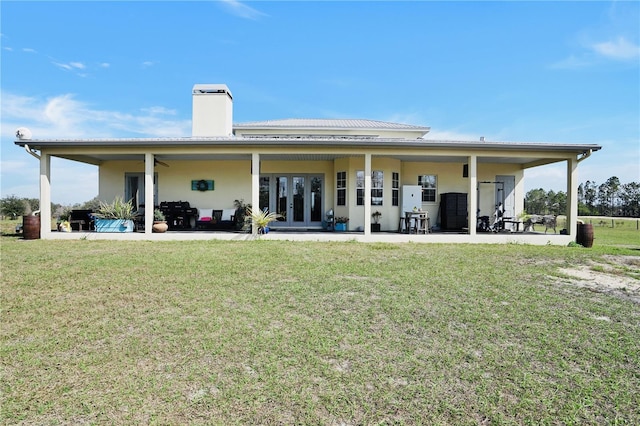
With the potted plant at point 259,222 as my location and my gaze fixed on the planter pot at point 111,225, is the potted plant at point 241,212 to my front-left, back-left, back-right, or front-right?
front-right

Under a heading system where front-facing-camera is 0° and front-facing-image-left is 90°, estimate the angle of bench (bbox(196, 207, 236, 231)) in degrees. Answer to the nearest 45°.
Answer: approximately 0°

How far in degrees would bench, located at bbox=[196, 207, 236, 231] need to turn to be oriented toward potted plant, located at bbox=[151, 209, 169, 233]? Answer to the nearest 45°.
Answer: approximately 45° to its right

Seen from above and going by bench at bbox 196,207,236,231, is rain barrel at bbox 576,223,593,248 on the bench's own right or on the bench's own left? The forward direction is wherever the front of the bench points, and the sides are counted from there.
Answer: on the bench's own left

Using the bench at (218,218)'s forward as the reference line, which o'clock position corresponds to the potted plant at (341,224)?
The potted plant is roughly at 10 o'clock from the bench.

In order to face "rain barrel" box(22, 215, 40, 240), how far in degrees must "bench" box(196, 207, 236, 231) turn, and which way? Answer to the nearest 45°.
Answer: approximately 90° to its right

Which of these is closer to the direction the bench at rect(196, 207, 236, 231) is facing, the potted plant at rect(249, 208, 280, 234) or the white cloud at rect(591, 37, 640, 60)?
the potted plant

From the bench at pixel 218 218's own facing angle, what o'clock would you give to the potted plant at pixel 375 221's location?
The potted plant is roughly at 10 o'clock from the bench.

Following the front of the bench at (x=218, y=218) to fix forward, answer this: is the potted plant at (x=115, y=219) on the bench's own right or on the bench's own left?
on the bench's own right
